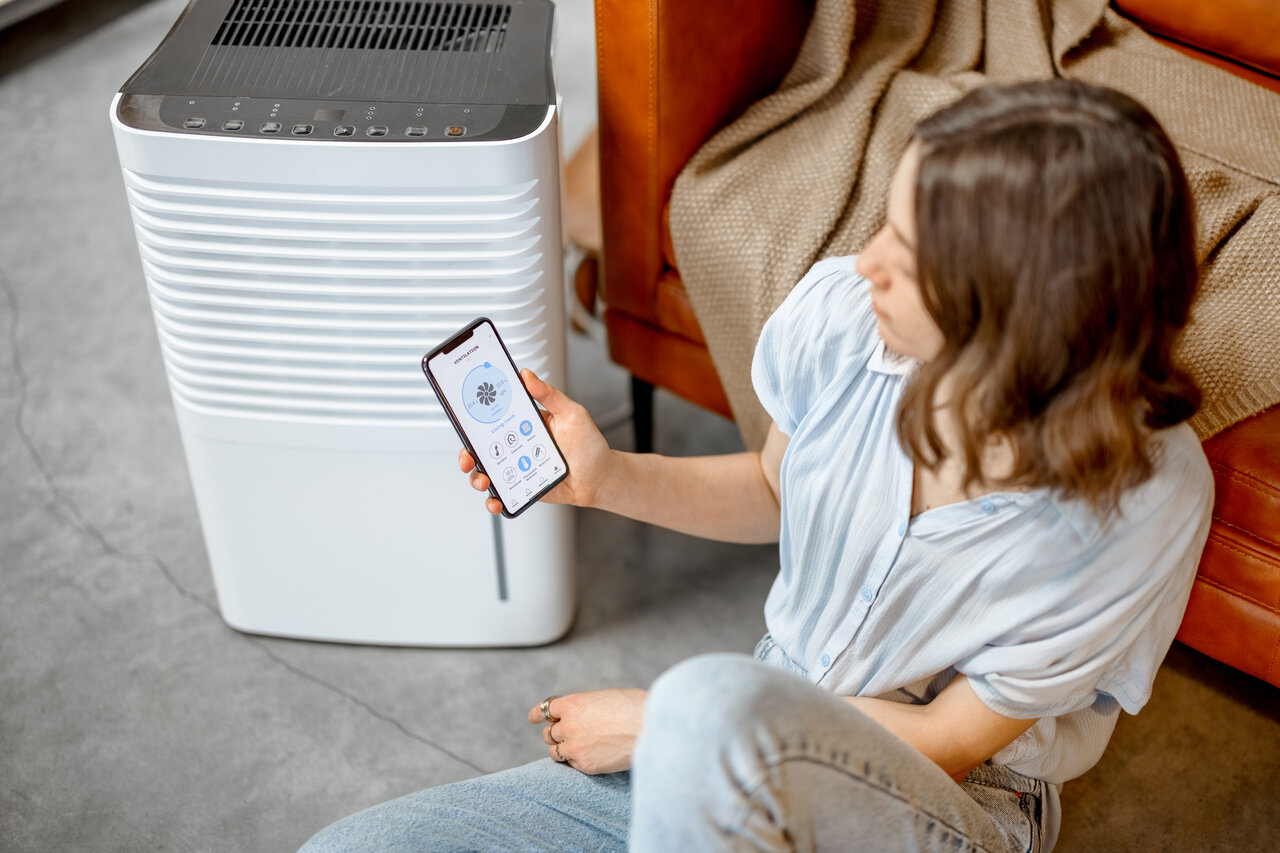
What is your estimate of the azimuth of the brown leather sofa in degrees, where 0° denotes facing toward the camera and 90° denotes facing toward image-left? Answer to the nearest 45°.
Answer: approximately 45°

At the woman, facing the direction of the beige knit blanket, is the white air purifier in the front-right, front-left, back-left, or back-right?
front-left

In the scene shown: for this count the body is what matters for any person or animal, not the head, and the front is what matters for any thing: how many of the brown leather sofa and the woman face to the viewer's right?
0

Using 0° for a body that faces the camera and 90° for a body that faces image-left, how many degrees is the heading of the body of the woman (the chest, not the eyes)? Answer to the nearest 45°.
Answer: approximately 45°

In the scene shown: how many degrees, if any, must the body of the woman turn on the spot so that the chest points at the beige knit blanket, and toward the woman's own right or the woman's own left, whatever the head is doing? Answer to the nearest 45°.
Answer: approximately 135° to the woman's own right

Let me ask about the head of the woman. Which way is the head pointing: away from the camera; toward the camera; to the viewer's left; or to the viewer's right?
to the viewer's left

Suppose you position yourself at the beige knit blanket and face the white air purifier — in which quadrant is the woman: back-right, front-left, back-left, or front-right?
front-left

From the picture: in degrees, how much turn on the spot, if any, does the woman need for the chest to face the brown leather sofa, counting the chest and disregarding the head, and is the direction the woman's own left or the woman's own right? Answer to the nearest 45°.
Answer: approximately 135° to the woman's own right
